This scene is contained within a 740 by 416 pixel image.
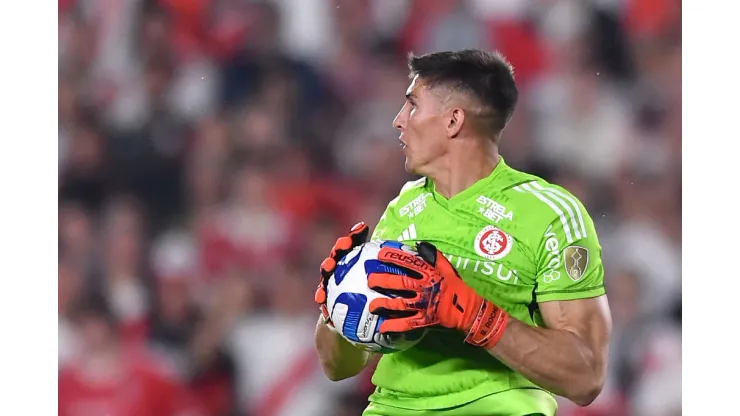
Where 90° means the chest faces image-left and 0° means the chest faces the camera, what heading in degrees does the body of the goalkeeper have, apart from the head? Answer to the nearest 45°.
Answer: approximately 45°

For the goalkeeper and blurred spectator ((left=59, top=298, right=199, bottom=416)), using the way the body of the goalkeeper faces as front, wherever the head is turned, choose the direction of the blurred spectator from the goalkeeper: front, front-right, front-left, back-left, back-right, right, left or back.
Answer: right

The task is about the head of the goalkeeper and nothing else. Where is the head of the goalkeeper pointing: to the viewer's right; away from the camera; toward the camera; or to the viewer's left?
to the viewer's left
